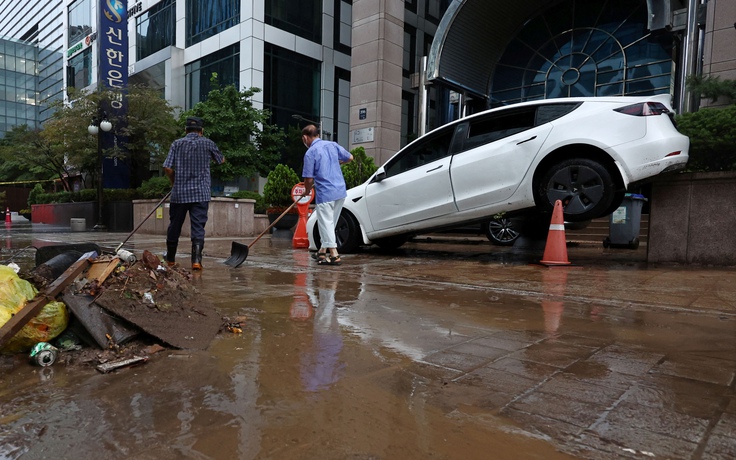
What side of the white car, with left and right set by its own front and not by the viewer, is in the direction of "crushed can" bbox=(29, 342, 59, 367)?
left

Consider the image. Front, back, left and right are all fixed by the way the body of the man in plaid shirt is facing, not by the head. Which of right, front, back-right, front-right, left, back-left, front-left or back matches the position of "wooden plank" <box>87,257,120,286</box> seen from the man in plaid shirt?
back

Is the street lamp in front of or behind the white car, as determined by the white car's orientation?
in front

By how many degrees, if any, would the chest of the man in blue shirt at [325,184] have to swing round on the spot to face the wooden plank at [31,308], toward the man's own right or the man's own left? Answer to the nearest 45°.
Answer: approximately 135° to the man's own left

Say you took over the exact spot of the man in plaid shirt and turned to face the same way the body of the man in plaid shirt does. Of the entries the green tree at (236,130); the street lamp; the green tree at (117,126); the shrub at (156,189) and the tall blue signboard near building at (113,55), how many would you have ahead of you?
5

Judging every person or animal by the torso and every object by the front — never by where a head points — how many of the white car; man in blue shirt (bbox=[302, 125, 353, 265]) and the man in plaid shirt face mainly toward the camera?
0

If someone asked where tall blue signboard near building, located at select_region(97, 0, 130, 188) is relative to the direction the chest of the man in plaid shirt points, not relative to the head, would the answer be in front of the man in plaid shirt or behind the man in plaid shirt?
in front

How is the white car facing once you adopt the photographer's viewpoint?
facing away from the viewer and to the left of the viewer

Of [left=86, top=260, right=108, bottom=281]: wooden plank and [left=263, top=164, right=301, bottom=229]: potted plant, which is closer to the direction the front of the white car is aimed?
the potted plant

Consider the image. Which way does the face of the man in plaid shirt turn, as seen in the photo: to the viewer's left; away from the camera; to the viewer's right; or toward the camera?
away from the camera

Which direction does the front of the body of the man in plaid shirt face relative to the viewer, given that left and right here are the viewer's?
facing away from the viewer
